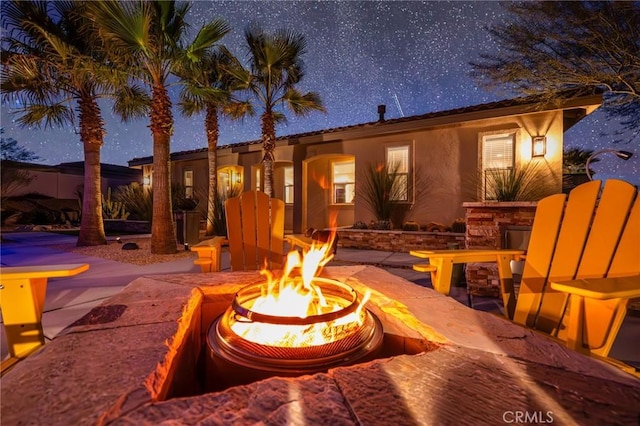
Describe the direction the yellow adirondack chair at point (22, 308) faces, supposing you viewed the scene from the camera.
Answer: facing to the right of the viewer

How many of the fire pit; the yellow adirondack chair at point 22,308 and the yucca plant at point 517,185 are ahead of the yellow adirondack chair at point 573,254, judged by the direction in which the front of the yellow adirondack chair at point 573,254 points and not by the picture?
2

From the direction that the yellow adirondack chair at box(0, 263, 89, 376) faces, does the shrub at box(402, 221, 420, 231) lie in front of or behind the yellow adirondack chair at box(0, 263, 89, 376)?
in front

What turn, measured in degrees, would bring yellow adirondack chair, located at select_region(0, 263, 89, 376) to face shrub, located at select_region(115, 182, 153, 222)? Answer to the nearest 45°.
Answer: approximately 90° to its left

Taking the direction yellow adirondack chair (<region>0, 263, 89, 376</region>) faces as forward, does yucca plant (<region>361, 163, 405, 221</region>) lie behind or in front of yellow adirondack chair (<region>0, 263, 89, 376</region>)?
in front

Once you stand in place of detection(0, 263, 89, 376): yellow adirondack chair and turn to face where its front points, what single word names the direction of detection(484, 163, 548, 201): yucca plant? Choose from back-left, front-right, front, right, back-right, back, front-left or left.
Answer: front

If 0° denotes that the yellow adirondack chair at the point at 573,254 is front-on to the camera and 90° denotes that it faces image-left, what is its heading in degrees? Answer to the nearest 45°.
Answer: approximately 45°

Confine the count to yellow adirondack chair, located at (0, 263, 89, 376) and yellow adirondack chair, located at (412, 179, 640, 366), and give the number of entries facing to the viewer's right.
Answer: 1

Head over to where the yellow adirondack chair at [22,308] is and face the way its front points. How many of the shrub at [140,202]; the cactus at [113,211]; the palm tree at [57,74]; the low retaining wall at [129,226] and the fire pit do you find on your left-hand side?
4

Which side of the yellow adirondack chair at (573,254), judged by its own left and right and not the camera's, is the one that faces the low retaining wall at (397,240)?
right

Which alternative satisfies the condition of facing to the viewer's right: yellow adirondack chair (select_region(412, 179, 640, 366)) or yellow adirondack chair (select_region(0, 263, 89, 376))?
yellow adirondack chair (select_region(0, 263, 89, 376))

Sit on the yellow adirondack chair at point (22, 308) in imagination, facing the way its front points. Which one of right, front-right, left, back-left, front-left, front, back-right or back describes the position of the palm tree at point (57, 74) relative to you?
left

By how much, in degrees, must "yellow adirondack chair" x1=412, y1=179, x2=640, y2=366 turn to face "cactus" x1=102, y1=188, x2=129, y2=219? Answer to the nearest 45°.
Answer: approximately 45° to its right

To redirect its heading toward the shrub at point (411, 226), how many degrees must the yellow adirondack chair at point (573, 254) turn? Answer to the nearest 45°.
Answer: approximately 90° to its right

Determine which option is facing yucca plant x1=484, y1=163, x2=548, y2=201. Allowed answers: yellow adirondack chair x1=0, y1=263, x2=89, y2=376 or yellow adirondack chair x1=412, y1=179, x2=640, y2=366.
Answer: yellow adirondack chair x1=0, y1=263, x2=89, y2=376

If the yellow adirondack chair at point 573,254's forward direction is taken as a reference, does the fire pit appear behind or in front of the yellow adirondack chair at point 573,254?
in front
